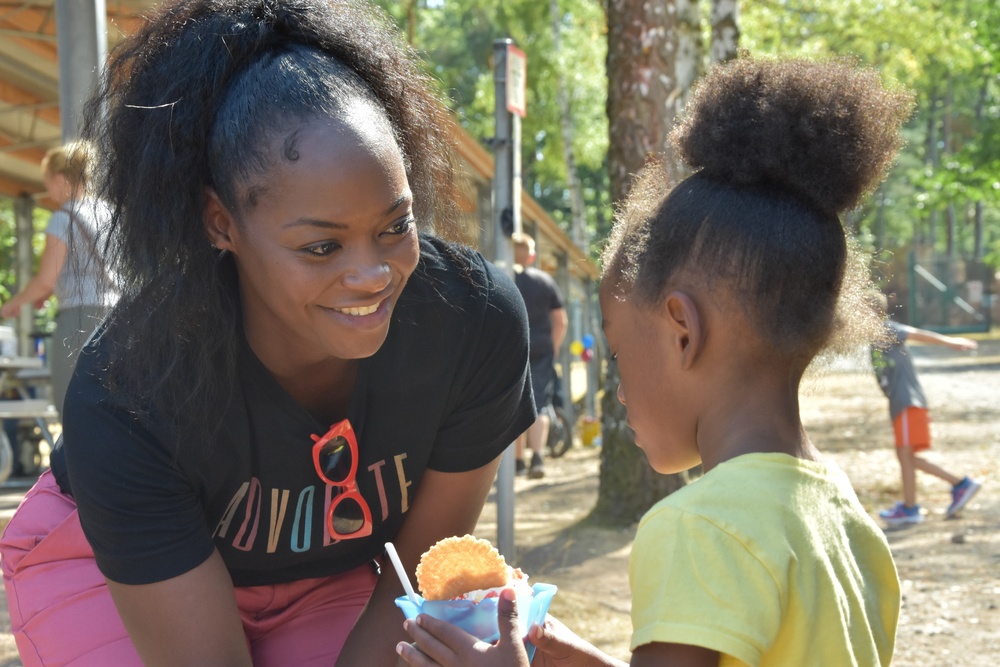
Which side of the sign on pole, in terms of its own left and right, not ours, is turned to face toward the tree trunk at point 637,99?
left

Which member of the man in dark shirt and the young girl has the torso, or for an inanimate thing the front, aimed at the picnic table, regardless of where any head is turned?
the young girl

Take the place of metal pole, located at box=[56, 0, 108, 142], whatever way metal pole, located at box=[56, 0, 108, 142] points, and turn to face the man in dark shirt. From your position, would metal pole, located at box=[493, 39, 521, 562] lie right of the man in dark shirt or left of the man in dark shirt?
right

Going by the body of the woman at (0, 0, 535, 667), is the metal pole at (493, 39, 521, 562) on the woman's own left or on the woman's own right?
on the woman's own left

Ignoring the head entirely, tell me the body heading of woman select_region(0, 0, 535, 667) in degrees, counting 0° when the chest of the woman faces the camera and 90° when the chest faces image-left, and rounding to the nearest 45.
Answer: approximately 315°

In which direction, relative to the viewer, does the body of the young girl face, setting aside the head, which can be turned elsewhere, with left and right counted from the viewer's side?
facing away from the viewer and to the left of the viewer

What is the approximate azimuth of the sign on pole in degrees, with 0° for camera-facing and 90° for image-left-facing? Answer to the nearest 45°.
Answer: approximately 315°
